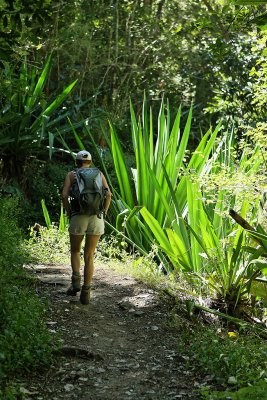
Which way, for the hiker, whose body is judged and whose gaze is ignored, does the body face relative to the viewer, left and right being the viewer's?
facing away from the viewer

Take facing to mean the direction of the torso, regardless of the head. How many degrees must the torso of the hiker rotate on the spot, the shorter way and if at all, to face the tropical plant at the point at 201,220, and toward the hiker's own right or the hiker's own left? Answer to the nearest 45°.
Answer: approximately 45° to the hiker's own right
